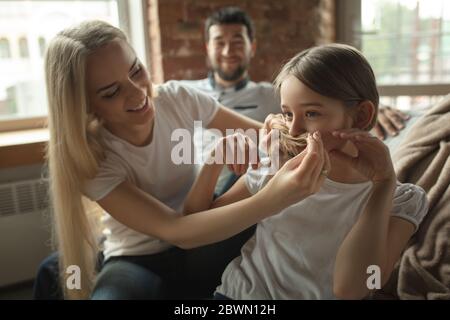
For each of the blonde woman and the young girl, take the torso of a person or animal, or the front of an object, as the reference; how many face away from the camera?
0

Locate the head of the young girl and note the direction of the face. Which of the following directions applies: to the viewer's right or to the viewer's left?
to the viewer's left

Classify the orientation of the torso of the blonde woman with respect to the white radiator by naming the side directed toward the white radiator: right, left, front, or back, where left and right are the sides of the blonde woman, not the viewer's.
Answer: back

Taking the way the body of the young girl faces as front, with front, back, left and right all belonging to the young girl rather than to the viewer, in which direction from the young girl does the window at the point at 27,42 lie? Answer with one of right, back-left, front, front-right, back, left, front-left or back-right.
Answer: right

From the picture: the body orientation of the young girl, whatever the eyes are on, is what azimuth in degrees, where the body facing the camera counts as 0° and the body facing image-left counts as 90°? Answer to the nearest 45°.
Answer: approximately 45°

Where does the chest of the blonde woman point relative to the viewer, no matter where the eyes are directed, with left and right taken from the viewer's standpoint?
facing the viewer and to the right of the viewer

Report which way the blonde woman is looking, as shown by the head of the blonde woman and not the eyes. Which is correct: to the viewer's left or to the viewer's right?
to the viewer's right
